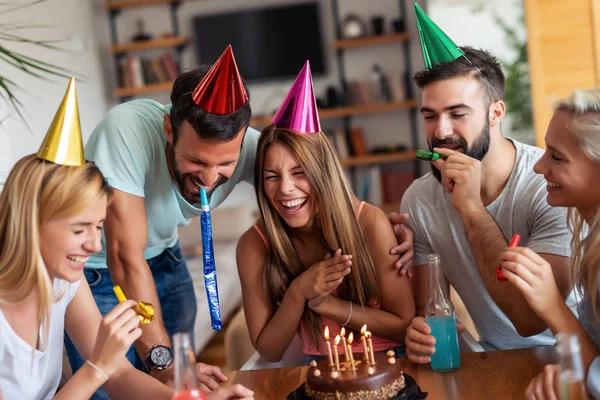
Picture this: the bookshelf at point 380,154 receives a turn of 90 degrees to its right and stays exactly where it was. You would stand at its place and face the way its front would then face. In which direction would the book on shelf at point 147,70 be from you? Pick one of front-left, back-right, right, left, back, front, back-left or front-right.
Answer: front

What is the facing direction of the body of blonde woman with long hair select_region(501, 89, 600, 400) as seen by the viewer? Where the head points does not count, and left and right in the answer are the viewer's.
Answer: facing to the left of the viewer

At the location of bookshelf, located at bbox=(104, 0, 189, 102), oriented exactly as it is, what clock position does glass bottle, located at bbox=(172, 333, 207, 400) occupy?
The glass bottle is roughly at 12 o'clock from the bookshelf.

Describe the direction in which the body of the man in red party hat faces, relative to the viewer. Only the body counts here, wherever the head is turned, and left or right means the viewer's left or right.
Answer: facing the viewer and to the right of the viewer

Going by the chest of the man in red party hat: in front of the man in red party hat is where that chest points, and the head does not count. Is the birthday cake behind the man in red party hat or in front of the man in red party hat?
in front

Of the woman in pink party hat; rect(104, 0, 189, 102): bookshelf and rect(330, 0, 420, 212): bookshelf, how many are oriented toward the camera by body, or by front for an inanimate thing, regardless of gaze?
3

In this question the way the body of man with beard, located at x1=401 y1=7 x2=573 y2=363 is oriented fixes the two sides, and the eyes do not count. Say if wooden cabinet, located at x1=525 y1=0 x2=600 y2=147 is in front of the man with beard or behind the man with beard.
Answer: behind

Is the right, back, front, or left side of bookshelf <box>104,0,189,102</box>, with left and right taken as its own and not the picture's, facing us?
front

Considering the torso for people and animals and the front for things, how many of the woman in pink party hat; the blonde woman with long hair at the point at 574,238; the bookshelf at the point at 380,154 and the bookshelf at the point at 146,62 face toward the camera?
3

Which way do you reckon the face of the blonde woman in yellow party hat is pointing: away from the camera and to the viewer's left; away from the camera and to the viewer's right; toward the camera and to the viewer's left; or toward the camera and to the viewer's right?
toward the camera and to the viewer's right

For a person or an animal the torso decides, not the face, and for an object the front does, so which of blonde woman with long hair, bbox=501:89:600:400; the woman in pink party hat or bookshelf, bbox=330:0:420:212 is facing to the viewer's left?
the blonde woman with long hair

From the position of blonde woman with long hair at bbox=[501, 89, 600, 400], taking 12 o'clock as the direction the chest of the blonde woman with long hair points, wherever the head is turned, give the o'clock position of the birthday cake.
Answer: The birthday cake is roughly at 11 o'clock from the blonde woman with long hair.

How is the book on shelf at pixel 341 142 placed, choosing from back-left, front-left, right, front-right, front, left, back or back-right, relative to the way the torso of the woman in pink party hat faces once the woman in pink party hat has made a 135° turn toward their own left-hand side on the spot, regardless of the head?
front-left

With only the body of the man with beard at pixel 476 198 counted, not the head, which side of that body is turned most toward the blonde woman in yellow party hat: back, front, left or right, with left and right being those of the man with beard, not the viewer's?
front

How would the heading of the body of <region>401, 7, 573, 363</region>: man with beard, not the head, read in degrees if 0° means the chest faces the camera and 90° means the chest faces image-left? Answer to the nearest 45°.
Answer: approximately 45°
